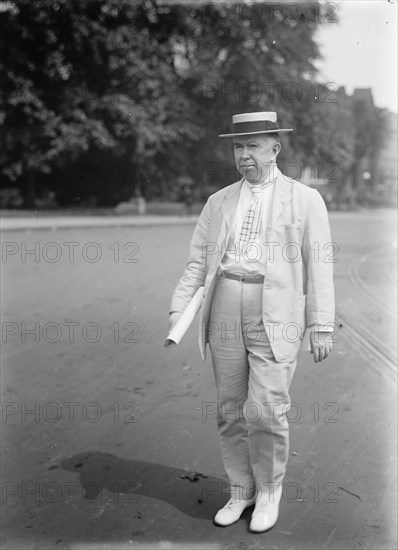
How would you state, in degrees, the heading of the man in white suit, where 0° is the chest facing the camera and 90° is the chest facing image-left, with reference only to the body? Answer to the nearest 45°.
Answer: approximately 45°

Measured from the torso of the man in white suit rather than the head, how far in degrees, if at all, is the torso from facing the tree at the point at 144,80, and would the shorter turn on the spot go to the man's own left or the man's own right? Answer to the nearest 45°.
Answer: approximately 135° to the man's own right
